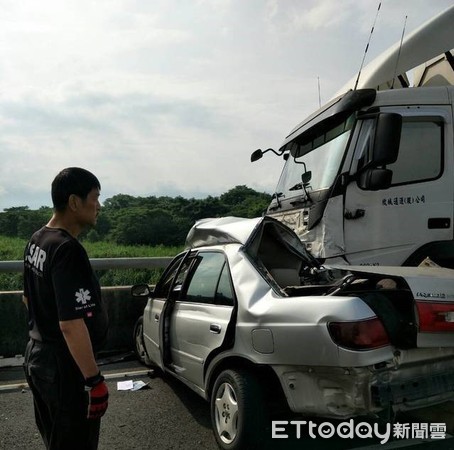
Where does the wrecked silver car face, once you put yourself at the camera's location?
facing away from the viewer and to the left of the viewer

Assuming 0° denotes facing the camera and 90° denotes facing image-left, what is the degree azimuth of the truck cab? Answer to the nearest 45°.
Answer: approximately 45°

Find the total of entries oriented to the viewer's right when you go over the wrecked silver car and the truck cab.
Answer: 0

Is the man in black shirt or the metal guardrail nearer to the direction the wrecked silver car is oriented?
the metal guardrail

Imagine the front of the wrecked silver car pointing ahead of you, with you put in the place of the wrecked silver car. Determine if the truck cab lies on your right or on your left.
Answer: on your right

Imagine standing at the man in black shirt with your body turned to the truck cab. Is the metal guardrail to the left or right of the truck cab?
left

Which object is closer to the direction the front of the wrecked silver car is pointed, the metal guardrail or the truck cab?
the metal guardrail

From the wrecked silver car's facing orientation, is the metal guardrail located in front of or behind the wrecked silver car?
in front

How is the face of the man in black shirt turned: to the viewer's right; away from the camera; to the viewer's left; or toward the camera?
to the viewer's right

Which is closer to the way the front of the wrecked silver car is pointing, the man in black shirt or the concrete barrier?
the concrete barrier

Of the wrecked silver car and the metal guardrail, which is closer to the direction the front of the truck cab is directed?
the wrecked silver car

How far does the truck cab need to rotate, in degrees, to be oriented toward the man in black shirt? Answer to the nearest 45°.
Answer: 0° — it already faces them

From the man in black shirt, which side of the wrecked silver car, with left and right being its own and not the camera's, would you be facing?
left
